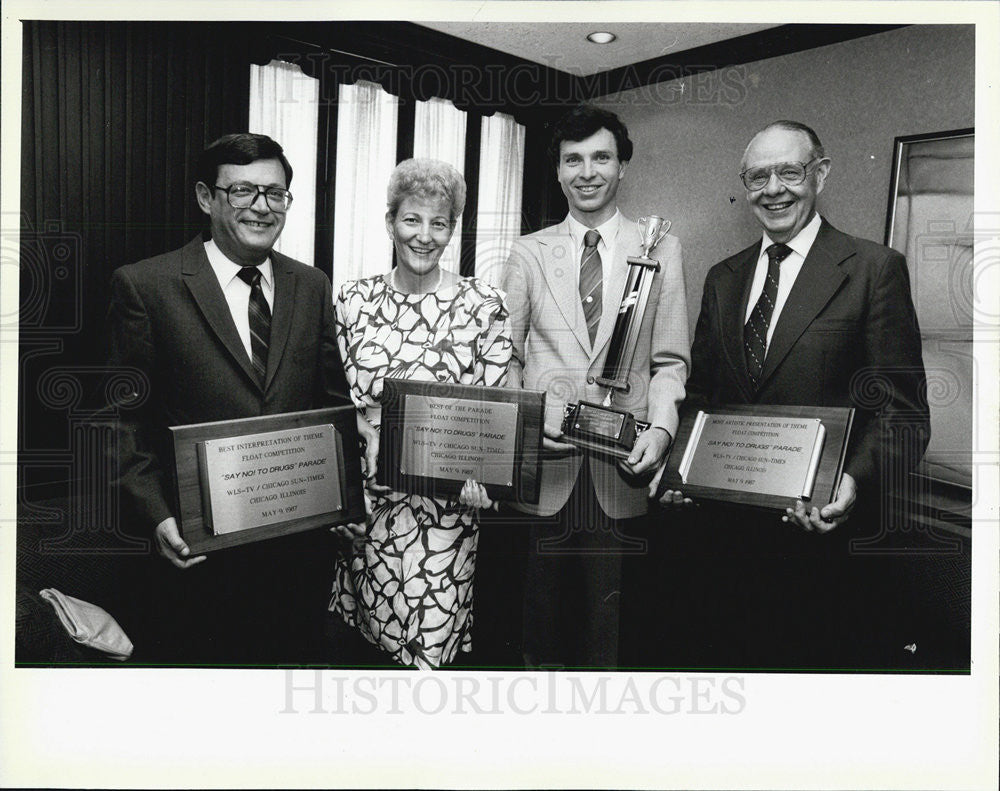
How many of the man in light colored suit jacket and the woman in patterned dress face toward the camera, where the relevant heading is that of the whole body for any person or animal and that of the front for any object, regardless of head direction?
2

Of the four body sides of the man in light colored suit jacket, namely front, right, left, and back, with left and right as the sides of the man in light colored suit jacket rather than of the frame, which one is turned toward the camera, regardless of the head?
front

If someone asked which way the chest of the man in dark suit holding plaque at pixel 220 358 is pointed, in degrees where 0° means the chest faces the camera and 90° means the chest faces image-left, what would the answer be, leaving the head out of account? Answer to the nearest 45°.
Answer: approximately 315°

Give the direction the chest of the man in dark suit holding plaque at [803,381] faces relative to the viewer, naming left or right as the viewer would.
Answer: facing the viewer and to the left of the viewer

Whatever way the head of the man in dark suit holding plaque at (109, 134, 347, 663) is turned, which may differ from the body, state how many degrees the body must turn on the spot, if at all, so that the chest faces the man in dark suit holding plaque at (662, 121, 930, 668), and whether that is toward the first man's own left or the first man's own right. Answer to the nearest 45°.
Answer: approximately 45° to the first man's own left

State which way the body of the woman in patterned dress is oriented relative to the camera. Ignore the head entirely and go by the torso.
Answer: toward the camera

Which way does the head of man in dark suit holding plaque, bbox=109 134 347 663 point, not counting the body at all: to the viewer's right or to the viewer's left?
to the viewer's right

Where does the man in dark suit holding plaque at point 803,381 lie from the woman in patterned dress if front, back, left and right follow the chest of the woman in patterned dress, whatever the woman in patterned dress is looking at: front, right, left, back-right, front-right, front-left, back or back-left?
left

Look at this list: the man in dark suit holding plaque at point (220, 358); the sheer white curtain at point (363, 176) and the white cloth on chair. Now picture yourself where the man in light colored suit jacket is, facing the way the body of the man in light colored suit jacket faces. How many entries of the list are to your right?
3

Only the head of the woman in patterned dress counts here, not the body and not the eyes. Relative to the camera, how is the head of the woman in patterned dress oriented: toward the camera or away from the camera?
toward the camera
